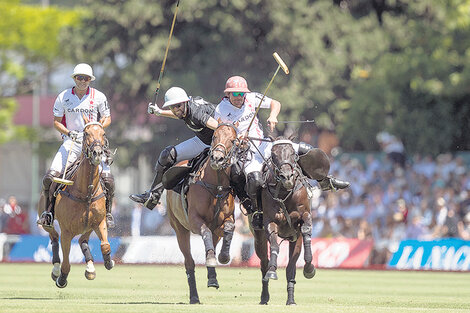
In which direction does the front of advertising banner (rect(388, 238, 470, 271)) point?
toward the camera

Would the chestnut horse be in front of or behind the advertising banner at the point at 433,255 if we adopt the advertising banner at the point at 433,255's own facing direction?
in front

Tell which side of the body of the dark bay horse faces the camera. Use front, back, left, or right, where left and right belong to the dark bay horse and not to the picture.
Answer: front

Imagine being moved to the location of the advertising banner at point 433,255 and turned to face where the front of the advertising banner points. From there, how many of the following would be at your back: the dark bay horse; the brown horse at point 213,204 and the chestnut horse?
0

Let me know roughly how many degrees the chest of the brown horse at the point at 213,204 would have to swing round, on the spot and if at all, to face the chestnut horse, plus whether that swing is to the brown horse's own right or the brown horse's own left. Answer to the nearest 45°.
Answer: approximately 135° to the brown horse's own right

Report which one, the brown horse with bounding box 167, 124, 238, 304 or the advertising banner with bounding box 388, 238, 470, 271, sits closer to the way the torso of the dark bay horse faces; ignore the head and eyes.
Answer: the brown horse

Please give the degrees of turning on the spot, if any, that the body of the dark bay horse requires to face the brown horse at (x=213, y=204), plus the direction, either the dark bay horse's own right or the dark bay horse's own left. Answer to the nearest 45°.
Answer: approximately 90° to the dark bay horse's own right

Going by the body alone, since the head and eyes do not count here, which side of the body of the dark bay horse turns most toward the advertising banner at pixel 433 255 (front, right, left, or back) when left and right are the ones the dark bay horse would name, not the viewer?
back

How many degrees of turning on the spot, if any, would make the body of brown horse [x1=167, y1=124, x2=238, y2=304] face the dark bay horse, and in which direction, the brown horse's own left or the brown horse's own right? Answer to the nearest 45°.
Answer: approximately 45° to the brown horse's own left

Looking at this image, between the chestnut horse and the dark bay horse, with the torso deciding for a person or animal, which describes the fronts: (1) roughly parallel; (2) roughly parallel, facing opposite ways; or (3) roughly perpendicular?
roughly parallel

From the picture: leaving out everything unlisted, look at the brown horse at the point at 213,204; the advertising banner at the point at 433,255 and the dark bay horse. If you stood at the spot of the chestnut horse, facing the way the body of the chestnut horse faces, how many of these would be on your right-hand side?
0

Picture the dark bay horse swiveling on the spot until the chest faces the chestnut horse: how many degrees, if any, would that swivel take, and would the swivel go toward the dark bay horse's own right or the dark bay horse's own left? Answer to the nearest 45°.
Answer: approximately 90° to the dark bay horse's own right

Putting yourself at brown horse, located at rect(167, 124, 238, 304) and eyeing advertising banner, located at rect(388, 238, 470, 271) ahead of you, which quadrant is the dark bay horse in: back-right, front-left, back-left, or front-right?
front-right

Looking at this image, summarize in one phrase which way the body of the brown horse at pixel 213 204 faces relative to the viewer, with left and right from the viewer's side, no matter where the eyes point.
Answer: facing the viewer and to the right of the viewer

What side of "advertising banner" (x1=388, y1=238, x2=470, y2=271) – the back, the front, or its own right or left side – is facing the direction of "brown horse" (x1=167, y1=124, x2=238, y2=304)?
front
